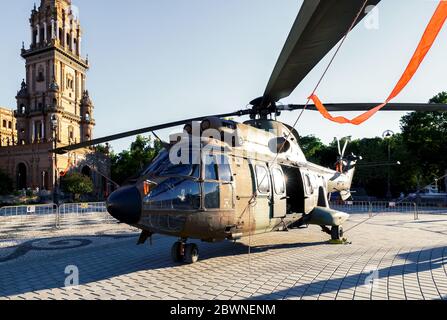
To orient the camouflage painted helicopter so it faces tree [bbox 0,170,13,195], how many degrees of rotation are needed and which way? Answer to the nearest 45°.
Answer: approximately 90° to its right

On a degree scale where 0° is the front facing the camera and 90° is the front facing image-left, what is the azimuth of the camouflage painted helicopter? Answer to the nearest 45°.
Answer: approximately 45°

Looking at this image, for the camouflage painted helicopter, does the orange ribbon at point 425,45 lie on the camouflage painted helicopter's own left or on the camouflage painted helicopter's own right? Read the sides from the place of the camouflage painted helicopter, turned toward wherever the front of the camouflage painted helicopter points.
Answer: on the camouflage painted helicopter's own left

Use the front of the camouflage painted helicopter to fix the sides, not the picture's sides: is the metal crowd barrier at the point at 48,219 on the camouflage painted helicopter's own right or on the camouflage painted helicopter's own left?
on the camouflage painted helicopter's own right

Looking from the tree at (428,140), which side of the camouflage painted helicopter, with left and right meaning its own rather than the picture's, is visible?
back
